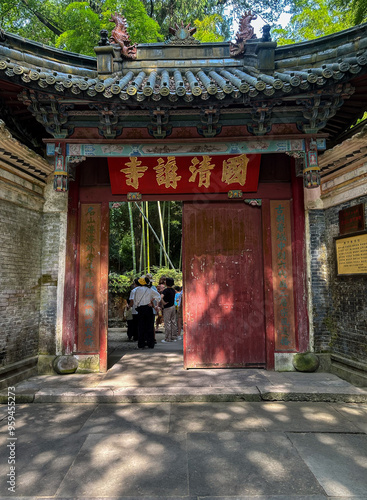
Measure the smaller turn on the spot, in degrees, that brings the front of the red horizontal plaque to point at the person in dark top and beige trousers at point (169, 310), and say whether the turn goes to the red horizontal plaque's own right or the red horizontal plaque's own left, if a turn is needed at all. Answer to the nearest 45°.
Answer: approximately 180°

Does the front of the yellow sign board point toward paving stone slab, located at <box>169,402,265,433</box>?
yes

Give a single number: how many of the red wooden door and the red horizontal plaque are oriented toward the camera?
2

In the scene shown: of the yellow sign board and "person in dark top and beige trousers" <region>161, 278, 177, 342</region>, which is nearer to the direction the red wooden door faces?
the yellow sign board

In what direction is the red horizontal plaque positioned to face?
toward the camera

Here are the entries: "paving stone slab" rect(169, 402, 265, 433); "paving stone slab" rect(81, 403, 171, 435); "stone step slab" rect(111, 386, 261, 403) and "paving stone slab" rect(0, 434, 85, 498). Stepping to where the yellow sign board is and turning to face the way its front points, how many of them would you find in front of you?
4

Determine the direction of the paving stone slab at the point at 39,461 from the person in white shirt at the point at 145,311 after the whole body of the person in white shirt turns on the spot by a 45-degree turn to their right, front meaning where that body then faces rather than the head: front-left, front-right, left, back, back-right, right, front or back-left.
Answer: back-right

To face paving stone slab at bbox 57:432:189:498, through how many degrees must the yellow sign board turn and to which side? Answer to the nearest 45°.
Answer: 0° — it already faces it

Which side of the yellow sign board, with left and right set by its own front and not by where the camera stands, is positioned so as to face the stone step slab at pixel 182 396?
front

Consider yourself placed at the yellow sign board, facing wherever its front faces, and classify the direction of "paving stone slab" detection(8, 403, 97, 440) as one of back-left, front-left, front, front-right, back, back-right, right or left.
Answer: front

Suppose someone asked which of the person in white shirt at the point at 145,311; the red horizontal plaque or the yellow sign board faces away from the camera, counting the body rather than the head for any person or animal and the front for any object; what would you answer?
the person in white shirt

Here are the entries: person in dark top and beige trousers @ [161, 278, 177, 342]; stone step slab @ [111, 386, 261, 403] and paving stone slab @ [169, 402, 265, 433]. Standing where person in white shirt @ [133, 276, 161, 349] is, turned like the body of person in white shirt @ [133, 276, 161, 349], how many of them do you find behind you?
2

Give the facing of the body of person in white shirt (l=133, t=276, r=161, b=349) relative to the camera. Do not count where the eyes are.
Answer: away from the camera
